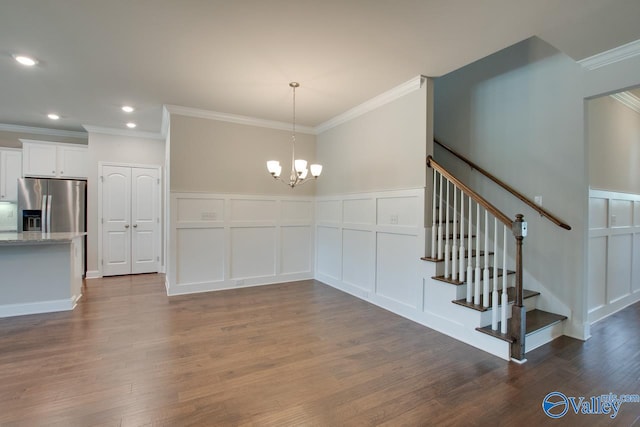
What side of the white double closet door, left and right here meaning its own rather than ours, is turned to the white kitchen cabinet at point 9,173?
right

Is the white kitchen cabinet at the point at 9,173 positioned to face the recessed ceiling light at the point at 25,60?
yes

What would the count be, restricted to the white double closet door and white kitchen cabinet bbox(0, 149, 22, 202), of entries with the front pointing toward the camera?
2

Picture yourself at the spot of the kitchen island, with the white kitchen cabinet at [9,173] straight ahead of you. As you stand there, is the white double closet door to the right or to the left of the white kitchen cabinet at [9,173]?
right

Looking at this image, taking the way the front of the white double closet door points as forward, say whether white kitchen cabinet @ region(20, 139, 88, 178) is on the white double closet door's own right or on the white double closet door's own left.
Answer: on the white double closet door's own right

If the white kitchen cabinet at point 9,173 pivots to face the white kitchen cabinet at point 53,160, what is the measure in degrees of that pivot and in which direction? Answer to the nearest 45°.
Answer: approximately 45° to its left

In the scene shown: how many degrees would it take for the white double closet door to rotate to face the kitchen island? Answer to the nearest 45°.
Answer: approximately 45° to its right

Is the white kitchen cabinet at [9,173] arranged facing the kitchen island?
yes
